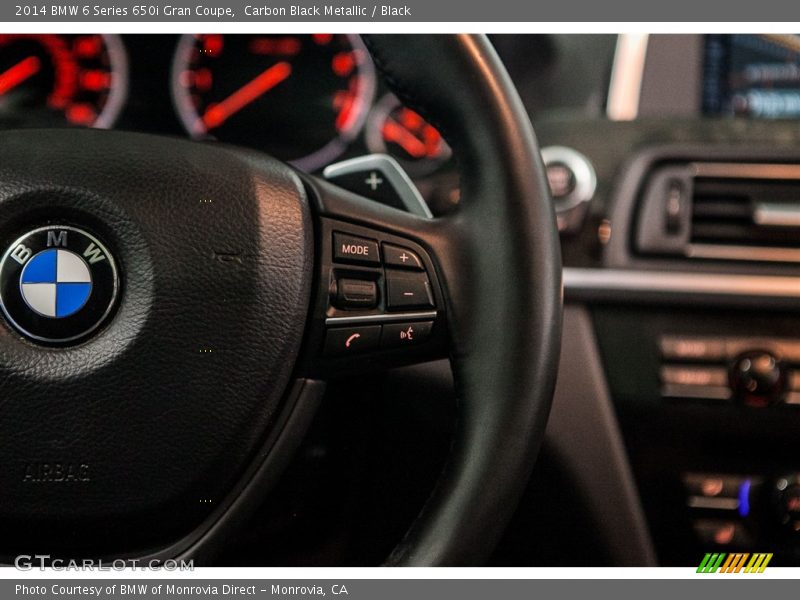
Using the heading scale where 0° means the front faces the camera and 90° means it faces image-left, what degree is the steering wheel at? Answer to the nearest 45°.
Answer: approximately 0°
